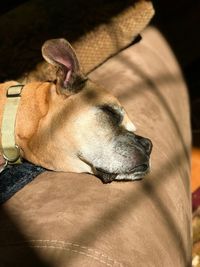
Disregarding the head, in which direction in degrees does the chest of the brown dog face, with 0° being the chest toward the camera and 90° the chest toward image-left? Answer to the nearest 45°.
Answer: approximately 270°
